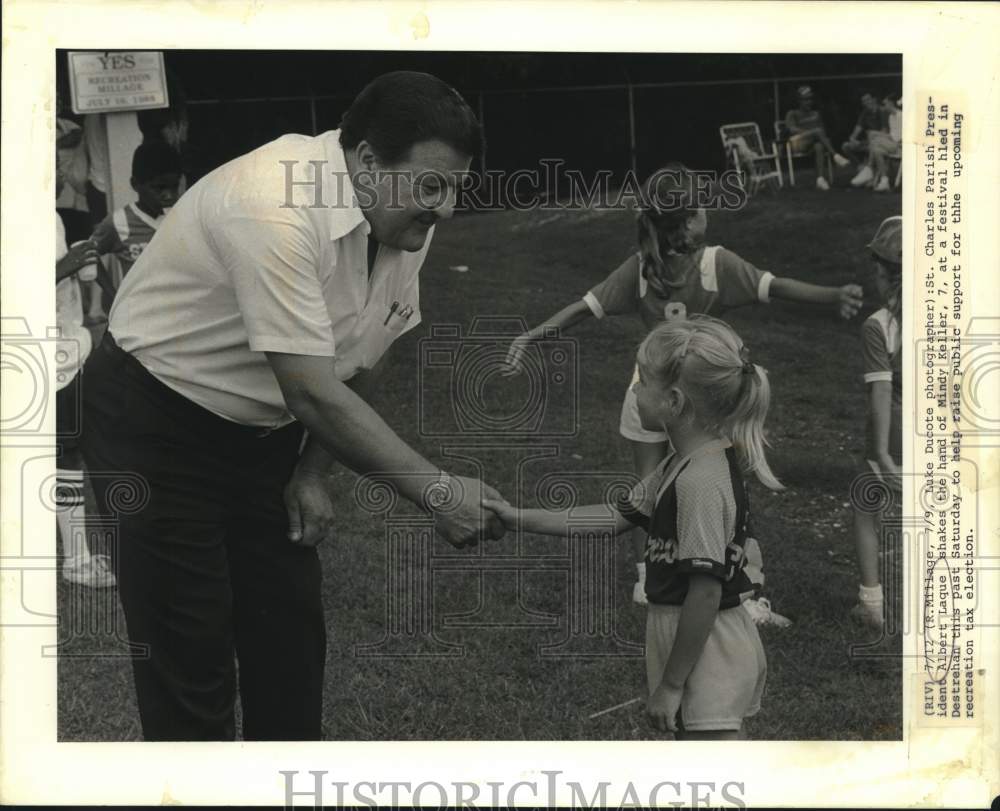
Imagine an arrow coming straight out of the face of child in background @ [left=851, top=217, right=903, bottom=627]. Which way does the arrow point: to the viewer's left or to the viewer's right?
to the viewer's left

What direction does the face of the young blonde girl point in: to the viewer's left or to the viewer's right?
to the viewer's left

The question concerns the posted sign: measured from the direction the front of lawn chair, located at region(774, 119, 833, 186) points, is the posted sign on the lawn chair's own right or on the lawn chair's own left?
on the lawn chair's own right

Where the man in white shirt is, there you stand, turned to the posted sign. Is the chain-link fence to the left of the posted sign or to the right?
right

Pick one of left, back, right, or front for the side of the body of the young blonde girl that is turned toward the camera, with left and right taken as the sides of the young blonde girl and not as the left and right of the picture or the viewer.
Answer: left

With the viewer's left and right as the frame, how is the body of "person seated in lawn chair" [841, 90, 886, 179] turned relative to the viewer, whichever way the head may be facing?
facing the viewer and to the left of the viewer

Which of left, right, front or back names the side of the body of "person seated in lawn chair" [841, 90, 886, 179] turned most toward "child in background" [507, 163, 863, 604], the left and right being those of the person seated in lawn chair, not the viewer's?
front

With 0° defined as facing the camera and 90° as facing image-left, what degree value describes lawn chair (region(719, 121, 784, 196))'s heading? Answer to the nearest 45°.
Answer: approximately 315°
